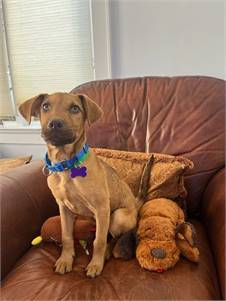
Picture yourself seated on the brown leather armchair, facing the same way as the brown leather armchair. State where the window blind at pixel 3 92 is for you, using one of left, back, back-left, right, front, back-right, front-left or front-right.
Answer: back-right

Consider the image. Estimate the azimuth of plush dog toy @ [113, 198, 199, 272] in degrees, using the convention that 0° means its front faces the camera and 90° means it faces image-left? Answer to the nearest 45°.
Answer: approximately 0°

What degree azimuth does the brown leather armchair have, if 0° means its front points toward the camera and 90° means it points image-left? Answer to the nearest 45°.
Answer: approximately 0°

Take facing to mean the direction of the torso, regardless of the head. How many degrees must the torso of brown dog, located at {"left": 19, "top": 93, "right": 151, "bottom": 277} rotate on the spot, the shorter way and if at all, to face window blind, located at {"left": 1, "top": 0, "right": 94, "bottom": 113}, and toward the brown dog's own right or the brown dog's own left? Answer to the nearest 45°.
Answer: approximately 135° to the brown dog's own right
